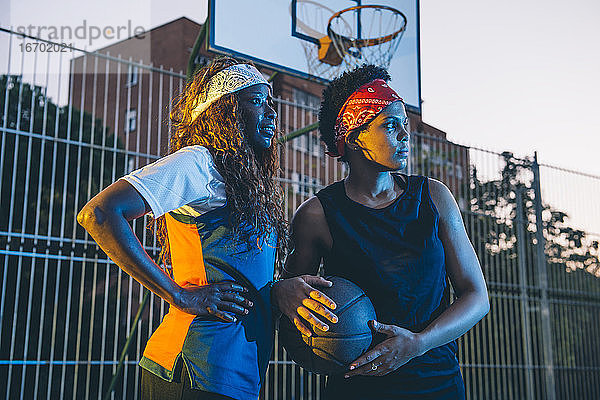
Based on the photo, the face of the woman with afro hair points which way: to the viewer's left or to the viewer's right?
to the viewer's right

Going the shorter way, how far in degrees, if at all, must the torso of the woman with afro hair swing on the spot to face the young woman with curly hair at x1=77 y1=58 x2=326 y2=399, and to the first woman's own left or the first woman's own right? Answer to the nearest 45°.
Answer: approximately 45° to the first woman's own right

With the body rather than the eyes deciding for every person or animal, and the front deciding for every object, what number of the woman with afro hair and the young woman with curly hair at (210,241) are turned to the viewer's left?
0

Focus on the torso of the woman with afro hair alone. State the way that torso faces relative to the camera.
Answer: toward the camera

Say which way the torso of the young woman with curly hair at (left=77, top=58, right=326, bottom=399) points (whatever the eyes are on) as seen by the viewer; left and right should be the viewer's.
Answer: facing the viewer and to the right of the viewer
